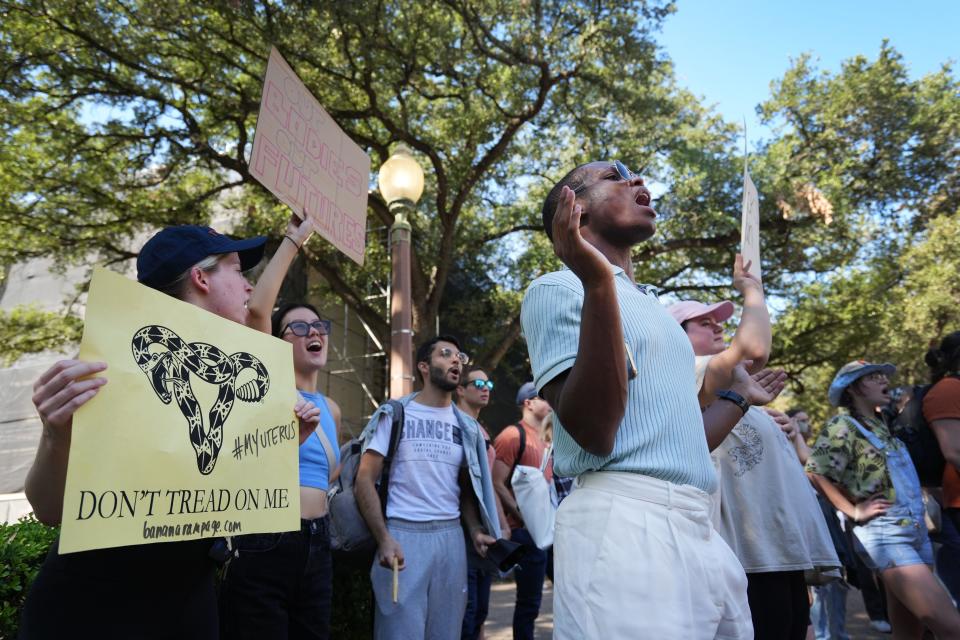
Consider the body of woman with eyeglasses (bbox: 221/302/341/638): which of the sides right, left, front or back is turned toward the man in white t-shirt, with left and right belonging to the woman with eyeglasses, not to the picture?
left

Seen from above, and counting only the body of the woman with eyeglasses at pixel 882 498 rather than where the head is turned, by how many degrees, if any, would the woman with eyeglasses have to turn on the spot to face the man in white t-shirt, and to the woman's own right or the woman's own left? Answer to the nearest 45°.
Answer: approximately 90° to the woman's own right

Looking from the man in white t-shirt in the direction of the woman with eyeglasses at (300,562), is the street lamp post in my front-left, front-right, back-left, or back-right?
back-right

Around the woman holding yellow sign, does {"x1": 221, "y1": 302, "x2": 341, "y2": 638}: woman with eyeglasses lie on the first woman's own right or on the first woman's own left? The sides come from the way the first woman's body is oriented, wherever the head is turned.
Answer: on the first woman's own left

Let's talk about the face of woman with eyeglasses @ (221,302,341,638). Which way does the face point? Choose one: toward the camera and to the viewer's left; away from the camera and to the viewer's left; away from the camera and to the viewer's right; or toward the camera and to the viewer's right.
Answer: toward the camera and to the viewer's right

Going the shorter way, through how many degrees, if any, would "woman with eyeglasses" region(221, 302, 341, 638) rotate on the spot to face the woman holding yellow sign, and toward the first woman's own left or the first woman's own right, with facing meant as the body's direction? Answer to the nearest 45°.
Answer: approximately 45° to the first woman's own right

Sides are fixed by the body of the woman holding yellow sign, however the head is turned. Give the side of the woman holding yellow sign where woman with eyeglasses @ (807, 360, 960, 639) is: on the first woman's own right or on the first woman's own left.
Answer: on the first woman's own left

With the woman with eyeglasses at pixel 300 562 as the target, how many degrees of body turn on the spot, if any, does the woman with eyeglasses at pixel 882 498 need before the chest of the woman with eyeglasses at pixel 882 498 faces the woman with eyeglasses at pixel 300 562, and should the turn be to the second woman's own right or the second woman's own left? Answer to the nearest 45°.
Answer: approximately 90° to the second woman's own right

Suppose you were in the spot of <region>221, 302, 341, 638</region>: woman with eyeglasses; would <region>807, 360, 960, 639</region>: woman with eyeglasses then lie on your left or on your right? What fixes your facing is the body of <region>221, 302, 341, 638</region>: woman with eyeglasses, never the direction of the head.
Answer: on your left

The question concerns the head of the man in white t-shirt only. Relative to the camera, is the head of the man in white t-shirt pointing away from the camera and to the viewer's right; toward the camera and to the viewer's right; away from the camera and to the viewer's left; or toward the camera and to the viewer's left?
toward the camera and to the viewer's right

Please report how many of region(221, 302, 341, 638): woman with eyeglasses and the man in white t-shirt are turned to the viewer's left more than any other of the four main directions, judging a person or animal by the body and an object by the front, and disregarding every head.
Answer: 0

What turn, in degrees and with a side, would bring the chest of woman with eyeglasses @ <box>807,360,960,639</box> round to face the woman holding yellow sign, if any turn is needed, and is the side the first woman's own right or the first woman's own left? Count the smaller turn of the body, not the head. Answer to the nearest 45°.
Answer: approximately 90° to the first woman's own right
